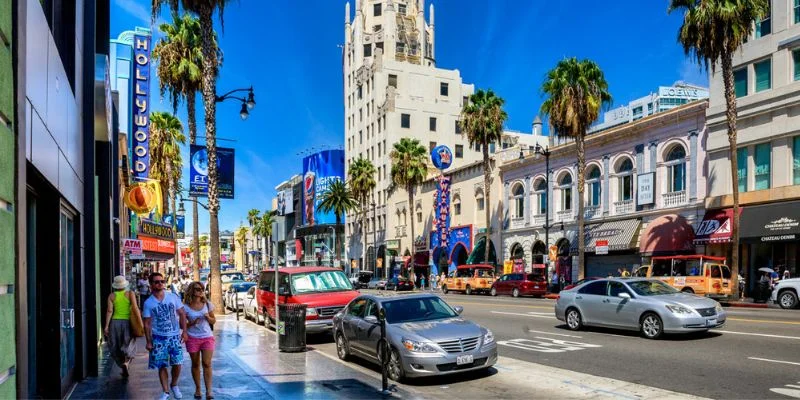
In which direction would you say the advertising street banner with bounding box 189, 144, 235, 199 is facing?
toward the camera

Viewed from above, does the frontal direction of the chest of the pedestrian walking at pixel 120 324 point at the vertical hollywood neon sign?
yes

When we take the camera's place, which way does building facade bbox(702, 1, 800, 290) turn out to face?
facing the viewer and to the left of the viewer

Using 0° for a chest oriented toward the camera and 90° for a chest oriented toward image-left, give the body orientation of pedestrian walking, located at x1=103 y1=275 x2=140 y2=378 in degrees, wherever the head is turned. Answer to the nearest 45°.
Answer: approximately 180°

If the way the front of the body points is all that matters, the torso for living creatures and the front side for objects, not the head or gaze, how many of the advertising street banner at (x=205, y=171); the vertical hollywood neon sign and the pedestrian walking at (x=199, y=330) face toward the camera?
3

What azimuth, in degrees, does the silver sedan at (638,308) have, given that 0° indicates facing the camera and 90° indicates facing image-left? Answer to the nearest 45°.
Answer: approximately 315°

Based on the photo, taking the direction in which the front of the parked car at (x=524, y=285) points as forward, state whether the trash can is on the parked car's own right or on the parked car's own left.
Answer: on the parked car's own left

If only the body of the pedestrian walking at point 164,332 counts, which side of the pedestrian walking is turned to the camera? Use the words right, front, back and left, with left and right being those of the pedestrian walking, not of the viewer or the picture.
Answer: front

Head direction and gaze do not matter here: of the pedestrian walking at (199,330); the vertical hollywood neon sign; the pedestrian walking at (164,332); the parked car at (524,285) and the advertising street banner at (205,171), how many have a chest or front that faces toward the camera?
4

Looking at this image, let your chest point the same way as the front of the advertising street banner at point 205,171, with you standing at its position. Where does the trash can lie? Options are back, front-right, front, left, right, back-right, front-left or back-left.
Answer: front

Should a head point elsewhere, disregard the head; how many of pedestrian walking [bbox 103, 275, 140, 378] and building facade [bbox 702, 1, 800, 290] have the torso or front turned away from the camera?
1

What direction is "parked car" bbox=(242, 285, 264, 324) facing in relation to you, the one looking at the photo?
facing the viewer and to the right of the viewer
